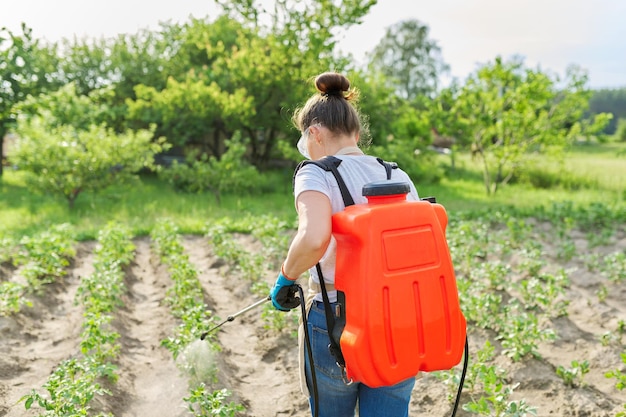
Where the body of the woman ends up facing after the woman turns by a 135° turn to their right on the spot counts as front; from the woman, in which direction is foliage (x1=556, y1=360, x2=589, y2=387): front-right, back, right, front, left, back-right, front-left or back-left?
front-left

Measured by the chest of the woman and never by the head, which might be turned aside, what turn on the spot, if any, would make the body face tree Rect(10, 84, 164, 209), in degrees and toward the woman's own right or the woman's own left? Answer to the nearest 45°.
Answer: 0° — they already face it

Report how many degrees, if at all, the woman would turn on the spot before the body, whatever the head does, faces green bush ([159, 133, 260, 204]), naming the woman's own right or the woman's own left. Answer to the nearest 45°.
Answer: approximately 45° to the woman's own right

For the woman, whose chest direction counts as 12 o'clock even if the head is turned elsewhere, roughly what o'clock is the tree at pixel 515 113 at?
The tree is roughly at 2 o'clock from the woman.

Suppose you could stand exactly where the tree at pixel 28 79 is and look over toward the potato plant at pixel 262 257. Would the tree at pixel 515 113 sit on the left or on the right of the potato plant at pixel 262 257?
left

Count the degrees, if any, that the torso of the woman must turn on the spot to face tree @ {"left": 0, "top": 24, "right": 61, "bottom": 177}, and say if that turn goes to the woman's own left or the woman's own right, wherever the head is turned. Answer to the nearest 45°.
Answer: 0° — they already face it

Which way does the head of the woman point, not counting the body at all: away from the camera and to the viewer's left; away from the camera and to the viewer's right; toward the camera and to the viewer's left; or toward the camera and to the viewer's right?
away from the camera and to the viewer's left

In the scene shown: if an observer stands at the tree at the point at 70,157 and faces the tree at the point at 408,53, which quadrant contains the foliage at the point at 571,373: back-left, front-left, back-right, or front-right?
back-right

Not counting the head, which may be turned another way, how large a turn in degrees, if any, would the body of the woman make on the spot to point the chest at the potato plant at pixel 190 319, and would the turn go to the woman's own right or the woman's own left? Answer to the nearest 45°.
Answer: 0° — they already face it

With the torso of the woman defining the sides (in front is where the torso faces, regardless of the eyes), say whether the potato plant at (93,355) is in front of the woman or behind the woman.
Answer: in front

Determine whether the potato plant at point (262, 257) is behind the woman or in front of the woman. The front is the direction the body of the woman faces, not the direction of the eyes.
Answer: in front

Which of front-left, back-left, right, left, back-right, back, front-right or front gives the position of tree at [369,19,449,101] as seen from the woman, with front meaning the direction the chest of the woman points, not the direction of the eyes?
front-right

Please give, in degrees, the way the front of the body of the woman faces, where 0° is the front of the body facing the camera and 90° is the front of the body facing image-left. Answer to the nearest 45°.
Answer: approximately 135°
